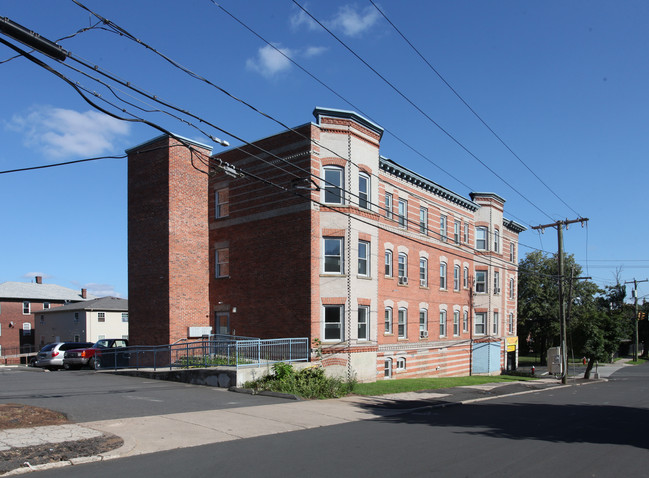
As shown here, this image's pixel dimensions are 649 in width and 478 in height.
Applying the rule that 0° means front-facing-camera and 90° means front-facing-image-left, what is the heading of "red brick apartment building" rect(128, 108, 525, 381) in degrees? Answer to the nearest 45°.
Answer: approximately 315°

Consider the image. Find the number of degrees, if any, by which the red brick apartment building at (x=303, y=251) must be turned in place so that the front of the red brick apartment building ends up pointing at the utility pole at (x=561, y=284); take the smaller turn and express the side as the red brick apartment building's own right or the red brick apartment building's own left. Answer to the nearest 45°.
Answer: approximately 90° to the red brick apartment building's own left

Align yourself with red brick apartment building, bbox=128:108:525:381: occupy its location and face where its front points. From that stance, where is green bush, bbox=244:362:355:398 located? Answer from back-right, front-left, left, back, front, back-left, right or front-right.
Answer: front-right

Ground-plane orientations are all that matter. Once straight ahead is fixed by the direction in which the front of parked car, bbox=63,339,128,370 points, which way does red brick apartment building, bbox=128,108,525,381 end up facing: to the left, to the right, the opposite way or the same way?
to the left

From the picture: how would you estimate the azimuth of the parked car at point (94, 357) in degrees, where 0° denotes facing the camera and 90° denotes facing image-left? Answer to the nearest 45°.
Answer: approximately 45°

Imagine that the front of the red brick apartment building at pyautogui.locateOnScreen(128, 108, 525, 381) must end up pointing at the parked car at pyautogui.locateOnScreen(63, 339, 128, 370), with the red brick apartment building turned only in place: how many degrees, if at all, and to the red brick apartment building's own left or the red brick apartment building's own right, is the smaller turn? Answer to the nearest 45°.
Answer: approximately 135° to the red brick apartment building's own right

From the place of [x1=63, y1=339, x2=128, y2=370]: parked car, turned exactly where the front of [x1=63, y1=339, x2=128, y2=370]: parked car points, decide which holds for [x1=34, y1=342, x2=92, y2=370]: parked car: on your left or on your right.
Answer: on your right
